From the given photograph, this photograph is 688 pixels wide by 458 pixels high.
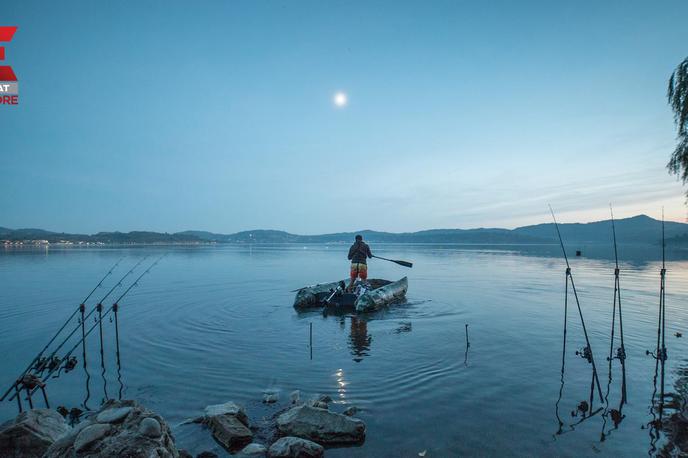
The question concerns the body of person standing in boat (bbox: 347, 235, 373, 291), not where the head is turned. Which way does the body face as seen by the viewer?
away from the camera

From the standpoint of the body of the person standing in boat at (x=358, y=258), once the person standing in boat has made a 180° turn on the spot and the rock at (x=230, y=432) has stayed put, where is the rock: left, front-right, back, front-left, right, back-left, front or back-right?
front

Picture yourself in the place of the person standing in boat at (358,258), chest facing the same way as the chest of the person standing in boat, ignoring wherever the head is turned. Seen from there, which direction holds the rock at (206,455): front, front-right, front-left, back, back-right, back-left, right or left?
back

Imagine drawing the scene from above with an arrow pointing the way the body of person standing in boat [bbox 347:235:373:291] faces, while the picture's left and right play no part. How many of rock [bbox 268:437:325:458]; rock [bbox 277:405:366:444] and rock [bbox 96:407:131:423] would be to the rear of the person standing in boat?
3

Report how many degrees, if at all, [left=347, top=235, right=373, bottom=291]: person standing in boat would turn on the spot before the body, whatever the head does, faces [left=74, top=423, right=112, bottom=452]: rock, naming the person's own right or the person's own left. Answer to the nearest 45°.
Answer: approximately 180°

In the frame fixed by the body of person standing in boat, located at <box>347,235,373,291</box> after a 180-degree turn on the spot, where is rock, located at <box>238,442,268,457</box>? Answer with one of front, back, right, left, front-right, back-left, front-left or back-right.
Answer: front

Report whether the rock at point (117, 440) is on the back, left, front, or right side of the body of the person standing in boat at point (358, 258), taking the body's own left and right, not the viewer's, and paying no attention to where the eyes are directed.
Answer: back

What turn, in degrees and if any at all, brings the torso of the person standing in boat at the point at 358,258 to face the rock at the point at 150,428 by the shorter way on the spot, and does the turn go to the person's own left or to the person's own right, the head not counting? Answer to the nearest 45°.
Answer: approximately 180°

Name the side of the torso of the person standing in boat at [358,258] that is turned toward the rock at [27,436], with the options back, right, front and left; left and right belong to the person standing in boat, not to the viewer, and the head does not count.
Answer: back

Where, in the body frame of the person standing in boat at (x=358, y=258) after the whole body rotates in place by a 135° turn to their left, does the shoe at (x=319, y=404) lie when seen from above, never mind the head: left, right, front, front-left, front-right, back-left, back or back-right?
front-left

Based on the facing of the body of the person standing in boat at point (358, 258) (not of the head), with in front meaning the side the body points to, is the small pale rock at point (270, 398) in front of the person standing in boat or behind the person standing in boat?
behind

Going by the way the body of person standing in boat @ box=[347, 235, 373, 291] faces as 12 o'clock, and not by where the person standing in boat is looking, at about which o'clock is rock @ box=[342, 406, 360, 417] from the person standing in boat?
The rock is roughly at 6 o'clock from the person standing in boat.

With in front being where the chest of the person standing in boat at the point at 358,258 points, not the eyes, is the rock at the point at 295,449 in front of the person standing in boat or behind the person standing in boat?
behind
